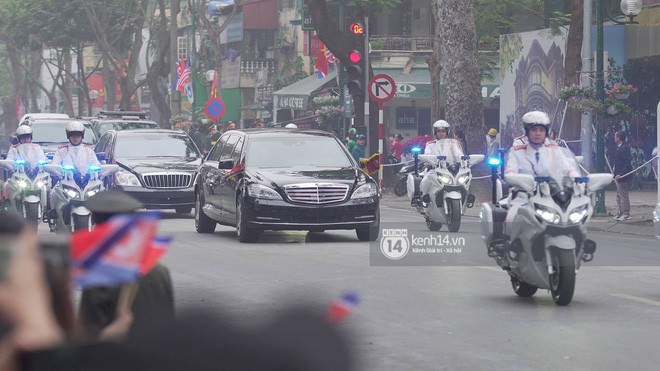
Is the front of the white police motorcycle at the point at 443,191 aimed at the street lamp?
no

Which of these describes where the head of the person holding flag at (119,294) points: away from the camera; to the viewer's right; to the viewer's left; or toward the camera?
away from the camera

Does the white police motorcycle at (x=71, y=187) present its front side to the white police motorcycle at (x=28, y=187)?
no

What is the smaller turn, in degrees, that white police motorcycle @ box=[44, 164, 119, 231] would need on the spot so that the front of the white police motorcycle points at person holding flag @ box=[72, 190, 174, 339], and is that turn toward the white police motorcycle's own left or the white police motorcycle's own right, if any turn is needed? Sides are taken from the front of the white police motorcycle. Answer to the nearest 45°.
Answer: approximately 45° to the white police motorcycle's own right

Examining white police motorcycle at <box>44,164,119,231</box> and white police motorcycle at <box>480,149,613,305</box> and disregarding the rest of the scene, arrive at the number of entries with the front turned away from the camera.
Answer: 0

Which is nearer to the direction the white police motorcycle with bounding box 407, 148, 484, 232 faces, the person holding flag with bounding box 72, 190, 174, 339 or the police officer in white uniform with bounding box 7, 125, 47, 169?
the person holding flag

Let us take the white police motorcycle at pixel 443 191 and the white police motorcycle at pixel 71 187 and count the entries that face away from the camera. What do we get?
0

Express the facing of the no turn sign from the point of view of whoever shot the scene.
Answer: facing the viewer

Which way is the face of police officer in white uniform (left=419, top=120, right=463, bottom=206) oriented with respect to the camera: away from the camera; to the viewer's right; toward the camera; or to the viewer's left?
toward the camera

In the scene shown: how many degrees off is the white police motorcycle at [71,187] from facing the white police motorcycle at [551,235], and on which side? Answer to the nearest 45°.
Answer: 0° — it already faces it

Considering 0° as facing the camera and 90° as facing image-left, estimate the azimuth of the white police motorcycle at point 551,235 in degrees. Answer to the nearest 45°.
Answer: approximately 315°

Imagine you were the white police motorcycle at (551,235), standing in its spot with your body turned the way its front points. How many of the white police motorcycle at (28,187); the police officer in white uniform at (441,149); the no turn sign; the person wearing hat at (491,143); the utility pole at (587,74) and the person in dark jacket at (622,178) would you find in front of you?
0

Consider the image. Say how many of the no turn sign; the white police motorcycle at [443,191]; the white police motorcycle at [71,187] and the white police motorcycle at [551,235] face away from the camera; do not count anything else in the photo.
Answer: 0

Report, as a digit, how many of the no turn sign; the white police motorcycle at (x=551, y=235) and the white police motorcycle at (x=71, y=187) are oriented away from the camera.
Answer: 0

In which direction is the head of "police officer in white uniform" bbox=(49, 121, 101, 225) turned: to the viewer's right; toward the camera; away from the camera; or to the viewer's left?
toward the camera

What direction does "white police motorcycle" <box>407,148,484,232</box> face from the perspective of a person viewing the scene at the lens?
facing the viewer and to the right of the viewer
